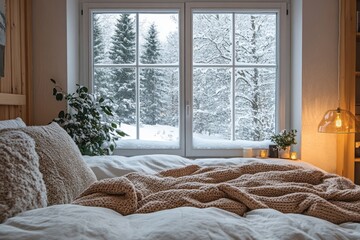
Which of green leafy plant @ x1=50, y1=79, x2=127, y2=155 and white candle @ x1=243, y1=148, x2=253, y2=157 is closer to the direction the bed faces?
the white candle

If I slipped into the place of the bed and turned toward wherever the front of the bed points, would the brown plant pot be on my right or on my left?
on my left

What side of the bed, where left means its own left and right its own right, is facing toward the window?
left

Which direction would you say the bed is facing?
to the viewer's right

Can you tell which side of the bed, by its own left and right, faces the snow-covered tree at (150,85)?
left

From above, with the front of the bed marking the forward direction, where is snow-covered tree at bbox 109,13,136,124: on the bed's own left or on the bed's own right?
on the bed's own left

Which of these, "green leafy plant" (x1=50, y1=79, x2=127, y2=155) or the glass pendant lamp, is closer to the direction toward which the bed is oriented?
the glass pendant lamp
